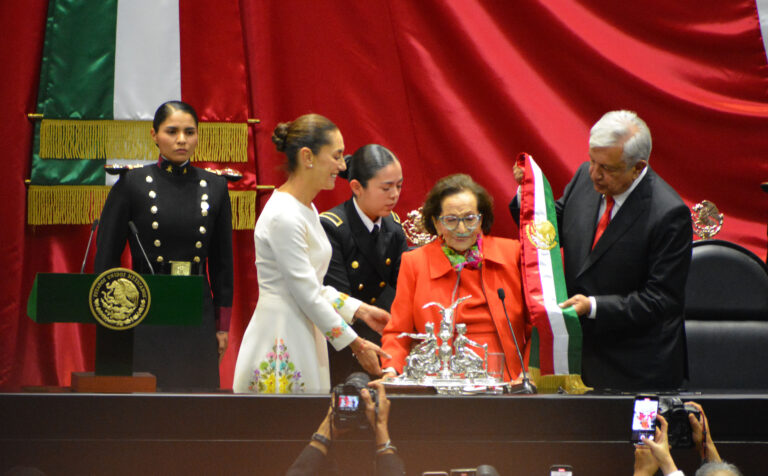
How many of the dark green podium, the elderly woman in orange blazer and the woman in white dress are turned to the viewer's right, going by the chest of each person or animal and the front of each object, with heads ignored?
1

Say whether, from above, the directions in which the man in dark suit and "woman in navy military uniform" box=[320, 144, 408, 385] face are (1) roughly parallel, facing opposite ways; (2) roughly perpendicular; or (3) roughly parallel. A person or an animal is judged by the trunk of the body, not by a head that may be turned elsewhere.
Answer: roughly perpendicular

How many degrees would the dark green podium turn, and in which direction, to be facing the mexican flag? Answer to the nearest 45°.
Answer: approximately 180°

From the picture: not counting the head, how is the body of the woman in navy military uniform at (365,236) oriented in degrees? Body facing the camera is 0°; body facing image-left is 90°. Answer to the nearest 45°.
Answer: approximately 315°

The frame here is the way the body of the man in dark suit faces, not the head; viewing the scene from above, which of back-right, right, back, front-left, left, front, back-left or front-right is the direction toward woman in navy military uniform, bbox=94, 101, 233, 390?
front-right

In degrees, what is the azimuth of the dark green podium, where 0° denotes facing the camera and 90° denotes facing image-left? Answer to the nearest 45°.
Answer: approximately 0°

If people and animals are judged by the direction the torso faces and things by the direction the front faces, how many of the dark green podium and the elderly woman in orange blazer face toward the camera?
2

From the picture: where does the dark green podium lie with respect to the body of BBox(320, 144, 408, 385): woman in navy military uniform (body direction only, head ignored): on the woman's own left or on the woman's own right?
on the woman's own right

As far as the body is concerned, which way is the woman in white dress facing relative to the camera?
to the viewer's right

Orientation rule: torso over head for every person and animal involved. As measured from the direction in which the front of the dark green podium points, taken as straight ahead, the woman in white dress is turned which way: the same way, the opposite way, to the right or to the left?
to the left

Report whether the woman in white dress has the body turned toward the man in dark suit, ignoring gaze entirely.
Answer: yes

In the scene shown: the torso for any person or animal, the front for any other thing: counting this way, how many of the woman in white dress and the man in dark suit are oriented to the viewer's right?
1

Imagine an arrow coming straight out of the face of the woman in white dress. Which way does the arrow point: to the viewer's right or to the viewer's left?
to the viewer's right

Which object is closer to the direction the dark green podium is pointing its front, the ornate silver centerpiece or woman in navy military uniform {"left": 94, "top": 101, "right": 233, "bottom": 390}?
the ornate silver centerpiece
